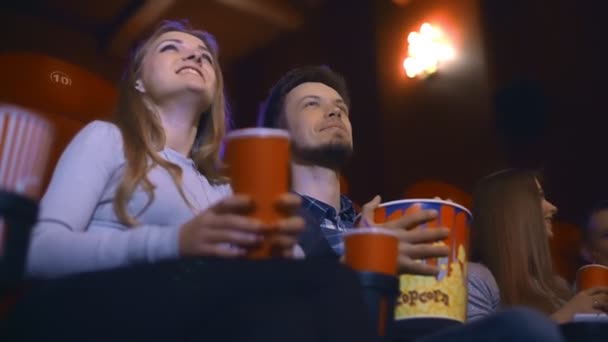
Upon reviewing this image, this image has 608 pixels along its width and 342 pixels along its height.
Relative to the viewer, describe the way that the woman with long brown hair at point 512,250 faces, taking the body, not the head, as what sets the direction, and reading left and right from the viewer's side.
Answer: facing to the right of the viewer

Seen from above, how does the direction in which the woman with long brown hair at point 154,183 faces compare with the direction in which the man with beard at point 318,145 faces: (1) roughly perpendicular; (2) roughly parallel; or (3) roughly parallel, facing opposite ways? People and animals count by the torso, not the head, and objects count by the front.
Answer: roughly parallel

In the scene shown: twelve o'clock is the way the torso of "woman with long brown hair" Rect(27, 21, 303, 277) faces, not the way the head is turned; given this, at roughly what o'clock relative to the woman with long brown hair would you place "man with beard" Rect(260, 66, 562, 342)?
The man with beard is roughly at 9 o'clock from the woman with long brown hair.

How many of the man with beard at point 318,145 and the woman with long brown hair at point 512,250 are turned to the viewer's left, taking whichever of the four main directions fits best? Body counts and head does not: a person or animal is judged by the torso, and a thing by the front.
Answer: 0

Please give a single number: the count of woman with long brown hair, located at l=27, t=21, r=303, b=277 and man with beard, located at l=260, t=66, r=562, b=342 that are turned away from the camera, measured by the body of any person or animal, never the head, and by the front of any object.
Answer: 0

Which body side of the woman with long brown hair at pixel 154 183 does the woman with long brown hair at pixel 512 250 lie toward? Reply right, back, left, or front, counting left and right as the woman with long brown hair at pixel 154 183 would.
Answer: left

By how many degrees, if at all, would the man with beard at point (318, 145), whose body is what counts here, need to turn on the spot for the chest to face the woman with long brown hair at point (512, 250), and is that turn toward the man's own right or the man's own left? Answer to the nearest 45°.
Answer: approximately 90° to the man's own left

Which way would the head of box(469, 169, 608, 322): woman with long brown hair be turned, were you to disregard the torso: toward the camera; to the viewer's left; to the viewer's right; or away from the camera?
to the viewer's right

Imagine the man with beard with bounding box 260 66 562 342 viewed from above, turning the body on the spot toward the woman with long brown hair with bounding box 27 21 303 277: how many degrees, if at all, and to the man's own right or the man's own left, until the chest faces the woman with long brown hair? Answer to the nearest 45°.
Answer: approximately 45° to the man's own right

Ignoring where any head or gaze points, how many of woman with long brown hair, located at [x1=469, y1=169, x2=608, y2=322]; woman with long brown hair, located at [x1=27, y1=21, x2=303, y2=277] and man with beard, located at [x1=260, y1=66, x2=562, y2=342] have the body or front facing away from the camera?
0
